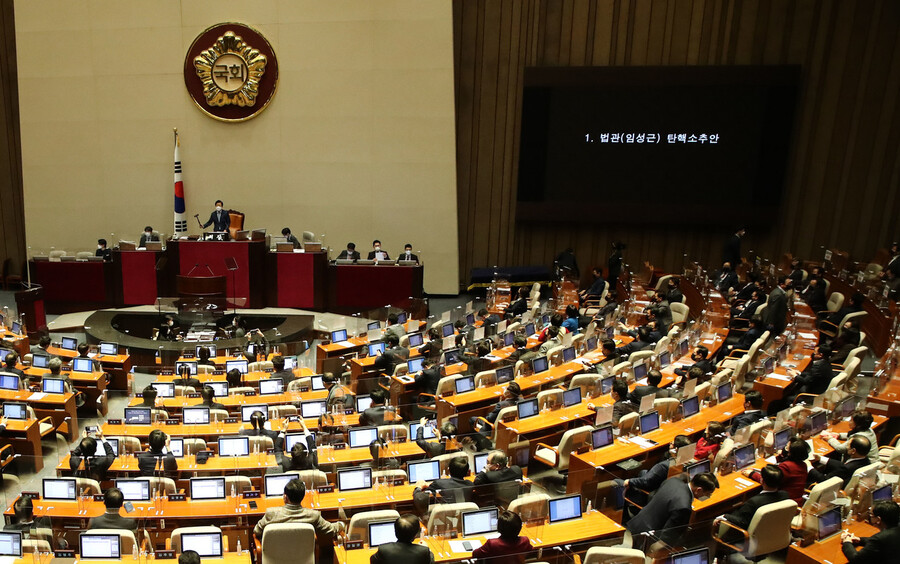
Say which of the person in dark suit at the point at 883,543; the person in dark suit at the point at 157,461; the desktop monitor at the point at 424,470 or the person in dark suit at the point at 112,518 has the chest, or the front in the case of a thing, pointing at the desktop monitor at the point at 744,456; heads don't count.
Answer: the person in dark suit at the point at 883,543

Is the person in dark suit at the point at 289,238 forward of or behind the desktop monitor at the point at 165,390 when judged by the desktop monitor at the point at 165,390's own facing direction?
behind

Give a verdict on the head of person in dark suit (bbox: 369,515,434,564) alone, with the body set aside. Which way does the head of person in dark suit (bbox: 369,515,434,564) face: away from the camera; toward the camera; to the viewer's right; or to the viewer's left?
away from the camera

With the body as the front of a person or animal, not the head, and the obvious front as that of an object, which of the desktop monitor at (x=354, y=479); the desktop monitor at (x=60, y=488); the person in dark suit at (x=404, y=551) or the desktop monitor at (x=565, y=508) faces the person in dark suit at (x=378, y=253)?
the person in dark suit at (x=404, y=551)

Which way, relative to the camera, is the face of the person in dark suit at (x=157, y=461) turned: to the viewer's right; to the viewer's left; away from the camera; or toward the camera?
away from the camera

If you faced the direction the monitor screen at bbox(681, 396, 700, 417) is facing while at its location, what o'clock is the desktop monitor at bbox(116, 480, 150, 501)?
The desktop monitor is roughly at 3 o'clock from the monitor screen.

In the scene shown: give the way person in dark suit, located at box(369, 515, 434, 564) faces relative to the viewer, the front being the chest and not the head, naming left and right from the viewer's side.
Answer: facing away from the viewer

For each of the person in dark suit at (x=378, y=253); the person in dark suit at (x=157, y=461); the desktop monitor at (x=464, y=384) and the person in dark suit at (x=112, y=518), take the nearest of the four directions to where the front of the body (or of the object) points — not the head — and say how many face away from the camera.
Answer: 2

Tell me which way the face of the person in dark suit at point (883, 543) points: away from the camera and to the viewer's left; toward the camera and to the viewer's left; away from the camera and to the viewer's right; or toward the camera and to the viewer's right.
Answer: away from the camera and to the viewer's left

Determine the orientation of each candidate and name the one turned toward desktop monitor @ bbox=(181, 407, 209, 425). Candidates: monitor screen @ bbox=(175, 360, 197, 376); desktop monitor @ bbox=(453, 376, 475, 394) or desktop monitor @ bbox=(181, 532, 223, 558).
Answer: the monitor screen

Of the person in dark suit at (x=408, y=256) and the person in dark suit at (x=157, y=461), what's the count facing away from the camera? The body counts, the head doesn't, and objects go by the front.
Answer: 1

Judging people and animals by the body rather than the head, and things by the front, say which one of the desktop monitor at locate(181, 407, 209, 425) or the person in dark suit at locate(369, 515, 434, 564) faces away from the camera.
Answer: the person in dark suit

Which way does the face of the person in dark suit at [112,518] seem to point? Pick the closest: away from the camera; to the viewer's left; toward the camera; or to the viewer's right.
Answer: away from the camera
